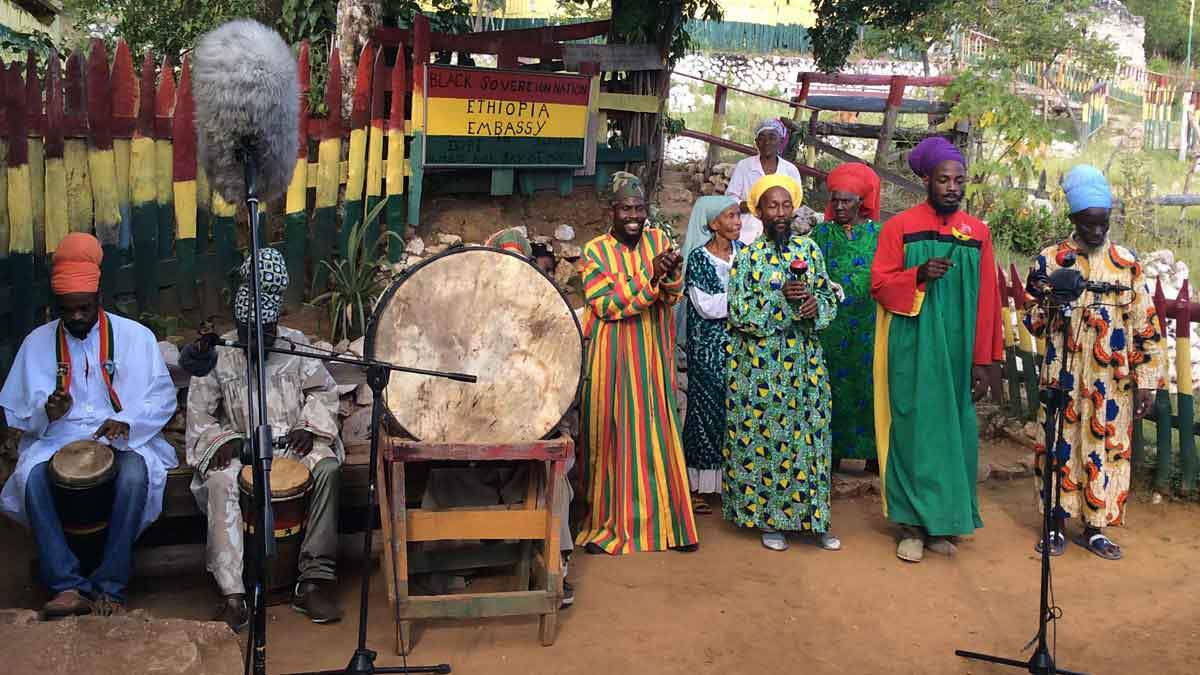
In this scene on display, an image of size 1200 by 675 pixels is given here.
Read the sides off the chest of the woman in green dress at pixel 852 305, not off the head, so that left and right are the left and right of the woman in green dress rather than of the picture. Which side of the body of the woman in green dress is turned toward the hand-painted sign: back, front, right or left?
right

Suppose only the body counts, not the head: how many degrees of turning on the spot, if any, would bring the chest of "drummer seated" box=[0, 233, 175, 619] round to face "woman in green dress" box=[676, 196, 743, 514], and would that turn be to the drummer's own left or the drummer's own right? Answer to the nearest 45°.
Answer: approximately 90° to the drummer's own left

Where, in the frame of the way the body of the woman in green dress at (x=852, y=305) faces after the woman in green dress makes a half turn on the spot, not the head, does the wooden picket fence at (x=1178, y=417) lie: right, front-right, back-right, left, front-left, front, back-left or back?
front-right

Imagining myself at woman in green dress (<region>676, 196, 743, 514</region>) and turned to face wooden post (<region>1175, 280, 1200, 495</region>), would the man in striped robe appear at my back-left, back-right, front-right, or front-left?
back-right

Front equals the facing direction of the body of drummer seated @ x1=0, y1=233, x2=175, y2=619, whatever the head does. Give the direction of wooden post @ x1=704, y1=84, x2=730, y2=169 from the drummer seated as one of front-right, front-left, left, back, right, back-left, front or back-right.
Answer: back-left
